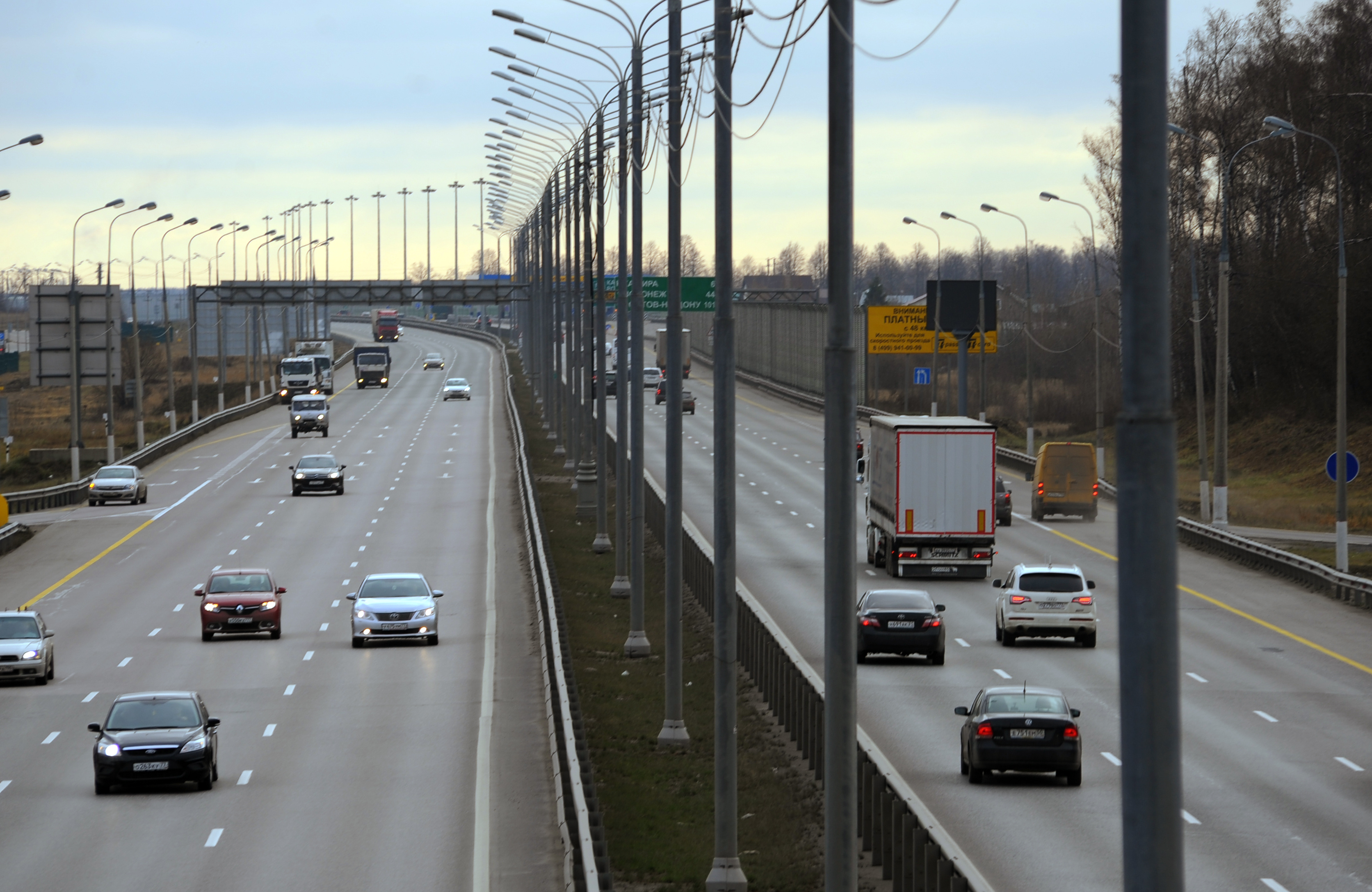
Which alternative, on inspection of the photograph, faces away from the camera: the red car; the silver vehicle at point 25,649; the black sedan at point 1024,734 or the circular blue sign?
the black sedan

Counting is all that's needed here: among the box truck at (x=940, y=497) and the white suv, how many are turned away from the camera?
2

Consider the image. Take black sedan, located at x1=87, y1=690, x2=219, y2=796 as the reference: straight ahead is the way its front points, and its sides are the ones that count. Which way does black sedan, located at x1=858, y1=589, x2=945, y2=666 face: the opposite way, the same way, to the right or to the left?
the opposite way

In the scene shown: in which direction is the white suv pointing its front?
away from the camera

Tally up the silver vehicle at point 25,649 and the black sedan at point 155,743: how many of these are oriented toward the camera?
2

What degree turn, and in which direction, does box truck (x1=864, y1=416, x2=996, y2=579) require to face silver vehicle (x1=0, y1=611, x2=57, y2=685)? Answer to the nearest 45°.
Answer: approximately 135° to its left

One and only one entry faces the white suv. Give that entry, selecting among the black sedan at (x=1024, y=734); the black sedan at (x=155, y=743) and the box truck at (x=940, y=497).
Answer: the black sedan at (x=1024, y=734)

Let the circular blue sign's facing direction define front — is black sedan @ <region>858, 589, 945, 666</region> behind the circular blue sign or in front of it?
in front

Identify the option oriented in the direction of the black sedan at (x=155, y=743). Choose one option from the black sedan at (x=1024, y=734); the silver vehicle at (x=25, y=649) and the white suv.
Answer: the silver vehicle

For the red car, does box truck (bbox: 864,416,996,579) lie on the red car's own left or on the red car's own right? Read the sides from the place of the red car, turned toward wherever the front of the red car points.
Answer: on the red car's own left

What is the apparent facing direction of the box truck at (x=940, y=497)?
away from the camera
